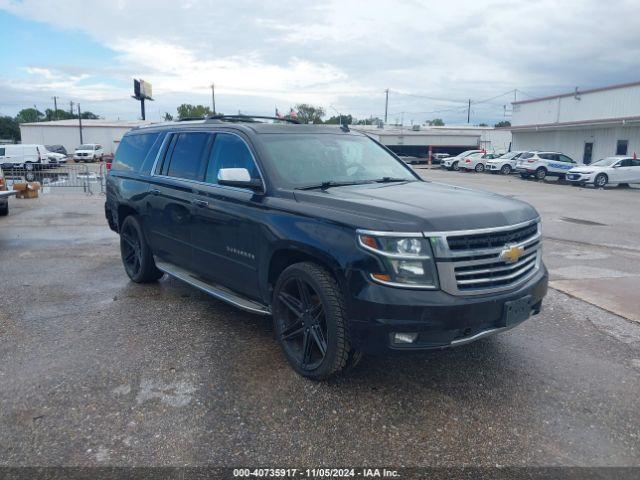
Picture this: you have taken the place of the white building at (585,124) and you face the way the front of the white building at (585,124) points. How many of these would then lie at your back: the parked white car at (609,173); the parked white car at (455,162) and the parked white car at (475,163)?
0

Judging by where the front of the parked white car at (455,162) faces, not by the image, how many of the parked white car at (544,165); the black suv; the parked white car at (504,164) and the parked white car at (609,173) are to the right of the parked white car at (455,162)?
0

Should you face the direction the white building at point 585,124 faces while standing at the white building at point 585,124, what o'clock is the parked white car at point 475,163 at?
The parked white car is roughly at 1 o'clock from the white building.

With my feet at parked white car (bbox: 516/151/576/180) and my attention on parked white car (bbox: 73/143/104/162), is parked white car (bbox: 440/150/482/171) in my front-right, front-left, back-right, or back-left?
front-right

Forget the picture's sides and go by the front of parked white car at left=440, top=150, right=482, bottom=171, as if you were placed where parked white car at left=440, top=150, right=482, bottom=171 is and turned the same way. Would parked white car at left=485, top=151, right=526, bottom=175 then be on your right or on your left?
on your left

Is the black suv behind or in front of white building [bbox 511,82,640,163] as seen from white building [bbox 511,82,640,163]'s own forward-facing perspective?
in front

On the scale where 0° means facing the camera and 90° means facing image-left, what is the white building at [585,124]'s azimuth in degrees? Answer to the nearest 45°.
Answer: approximately 45°

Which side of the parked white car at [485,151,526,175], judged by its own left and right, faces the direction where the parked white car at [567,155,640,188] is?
left

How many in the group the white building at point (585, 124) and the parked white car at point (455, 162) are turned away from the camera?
0

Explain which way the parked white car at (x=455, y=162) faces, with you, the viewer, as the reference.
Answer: facing the viewer and to the left of the viewer

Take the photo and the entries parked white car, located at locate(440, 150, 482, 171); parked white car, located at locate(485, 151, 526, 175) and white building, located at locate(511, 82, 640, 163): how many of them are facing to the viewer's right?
0

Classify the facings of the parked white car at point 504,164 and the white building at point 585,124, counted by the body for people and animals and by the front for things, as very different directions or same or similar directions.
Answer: same or similar directions

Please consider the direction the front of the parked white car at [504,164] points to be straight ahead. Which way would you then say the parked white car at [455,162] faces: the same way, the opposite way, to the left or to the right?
the same way

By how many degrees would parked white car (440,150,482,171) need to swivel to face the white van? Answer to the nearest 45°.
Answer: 0° — it already faces it

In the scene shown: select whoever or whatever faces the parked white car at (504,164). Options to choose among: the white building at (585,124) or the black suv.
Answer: the white building

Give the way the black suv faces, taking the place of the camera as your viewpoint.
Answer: facing the viewer and to the right of the viewer

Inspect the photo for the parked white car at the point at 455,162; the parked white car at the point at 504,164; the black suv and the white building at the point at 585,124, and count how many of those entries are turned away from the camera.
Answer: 0

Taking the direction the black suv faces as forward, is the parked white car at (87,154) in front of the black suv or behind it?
behind

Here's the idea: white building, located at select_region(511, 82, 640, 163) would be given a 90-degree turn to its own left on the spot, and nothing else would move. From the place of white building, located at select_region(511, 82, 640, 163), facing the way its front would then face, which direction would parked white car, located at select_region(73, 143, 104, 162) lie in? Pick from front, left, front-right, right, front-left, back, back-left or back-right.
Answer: back-right

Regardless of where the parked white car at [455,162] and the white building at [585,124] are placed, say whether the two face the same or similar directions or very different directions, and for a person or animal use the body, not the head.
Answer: same or similar directions
